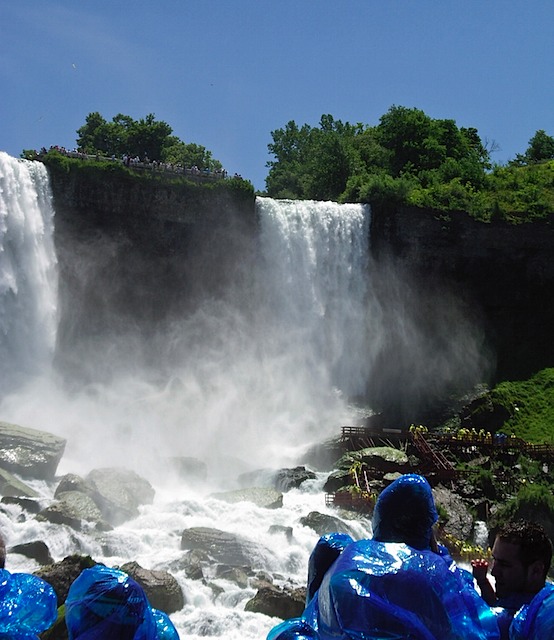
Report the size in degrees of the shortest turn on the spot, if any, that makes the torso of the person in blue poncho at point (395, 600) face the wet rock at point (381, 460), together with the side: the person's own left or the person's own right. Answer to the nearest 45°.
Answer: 0° — they already face it

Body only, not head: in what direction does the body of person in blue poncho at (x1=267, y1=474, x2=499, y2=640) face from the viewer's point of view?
away from the camera

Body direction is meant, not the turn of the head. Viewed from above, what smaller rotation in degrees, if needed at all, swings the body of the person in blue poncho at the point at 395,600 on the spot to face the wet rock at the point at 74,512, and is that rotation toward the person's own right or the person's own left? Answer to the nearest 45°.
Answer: approximately 45° to the person's own left

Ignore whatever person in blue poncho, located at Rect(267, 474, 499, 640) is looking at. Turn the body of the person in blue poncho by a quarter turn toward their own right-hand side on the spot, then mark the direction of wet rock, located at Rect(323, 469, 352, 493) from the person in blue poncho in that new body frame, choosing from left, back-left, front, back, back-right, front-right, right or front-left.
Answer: left

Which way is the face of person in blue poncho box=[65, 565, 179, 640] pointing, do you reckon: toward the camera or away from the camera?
away from the camera

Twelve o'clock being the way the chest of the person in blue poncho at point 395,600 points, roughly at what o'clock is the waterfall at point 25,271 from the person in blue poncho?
The waterfall is roughly at 11 o'clock from the person in blue poncho.

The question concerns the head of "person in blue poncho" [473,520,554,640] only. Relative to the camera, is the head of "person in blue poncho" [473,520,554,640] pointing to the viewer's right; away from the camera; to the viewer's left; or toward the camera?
to the viewer's left

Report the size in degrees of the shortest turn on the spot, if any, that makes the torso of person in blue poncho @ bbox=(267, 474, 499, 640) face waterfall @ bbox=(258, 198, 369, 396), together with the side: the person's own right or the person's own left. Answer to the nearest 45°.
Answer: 0° — they already face it

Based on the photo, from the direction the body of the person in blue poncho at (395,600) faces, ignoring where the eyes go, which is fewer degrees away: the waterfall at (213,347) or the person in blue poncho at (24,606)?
the waterfall

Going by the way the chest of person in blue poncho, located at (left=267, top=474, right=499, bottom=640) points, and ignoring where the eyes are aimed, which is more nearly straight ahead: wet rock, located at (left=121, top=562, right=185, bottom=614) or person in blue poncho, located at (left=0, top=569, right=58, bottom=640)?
the wet rock

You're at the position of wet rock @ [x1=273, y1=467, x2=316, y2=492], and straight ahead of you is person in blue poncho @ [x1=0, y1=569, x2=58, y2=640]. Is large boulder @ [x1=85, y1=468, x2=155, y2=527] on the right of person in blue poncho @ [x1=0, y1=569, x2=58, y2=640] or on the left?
right

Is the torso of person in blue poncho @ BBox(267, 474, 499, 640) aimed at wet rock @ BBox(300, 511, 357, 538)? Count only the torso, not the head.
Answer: yes

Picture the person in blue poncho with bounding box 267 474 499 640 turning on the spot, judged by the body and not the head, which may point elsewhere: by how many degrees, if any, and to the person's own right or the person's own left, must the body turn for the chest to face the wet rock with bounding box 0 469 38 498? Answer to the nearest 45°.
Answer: approximately 45° to the person's own left

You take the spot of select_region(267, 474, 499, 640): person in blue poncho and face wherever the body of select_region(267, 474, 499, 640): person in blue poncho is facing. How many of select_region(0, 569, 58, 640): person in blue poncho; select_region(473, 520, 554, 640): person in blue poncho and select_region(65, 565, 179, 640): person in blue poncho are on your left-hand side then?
2

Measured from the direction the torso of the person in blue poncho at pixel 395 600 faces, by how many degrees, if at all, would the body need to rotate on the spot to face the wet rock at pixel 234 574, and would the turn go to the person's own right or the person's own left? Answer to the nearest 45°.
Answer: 0° — they already face it

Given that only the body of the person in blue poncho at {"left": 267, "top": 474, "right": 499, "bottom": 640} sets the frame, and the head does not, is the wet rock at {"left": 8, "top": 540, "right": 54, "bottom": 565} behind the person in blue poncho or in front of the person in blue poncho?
in front

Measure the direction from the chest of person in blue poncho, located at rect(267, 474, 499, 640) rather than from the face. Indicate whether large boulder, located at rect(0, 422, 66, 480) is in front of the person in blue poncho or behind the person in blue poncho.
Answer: in front
